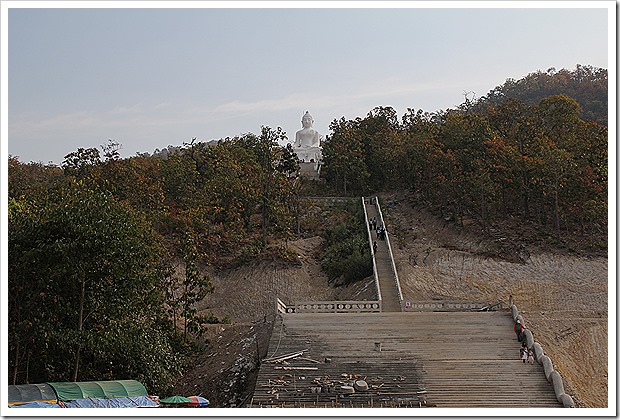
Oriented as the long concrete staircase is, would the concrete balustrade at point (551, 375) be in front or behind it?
in front

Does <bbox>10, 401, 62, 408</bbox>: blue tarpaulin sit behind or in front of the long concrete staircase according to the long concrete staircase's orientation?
in front

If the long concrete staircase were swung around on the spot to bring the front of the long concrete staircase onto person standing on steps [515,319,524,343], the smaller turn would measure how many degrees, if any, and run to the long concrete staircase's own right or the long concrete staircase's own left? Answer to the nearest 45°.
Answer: approximately 45° to the long concrete staircase's own left

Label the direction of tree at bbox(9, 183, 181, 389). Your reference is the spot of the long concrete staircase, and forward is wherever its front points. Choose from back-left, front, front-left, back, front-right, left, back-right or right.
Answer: front-right

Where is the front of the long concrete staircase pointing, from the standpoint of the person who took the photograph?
facing the viewer

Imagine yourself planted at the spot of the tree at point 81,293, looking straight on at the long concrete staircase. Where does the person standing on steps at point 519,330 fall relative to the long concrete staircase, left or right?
right

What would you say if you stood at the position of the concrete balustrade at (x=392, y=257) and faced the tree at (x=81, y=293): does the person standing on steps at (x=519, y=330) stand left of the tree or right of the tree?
left
